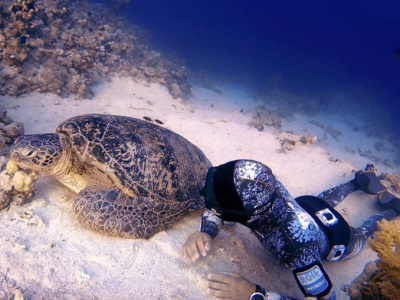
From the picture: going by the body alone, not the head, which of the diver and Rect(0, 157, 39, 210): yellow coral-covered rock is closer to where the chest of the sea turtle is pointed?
the yellow coral-covered rock

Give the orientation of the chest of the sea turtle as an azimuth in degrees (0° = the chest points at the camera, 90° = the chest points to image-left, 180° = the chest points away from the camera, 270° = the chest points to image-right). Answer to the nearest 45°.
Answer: approximately 90°

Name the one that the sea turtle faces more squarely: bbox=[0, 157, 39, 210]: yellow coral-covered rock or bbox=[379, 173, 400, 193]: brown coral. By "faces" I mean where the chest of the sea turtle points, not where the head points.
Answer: the yellow coral-covered rock

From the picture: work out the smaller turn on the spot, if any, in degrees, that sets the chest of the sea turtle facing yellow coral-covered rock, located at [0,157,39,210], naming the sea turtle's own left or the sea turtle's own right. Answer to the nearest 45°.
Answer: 0° — it already faces it

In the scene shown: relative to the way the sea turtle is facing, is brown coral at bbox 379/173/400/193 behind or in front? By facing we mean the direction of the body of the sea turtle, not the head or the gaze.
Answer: behind

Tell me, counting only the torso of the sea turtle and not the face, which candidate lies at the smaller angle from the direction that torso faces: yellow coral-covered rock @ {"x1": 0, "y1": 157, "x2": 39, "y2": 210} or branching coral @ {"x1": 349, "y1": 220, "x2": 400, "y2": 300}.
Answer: the yellow coral-covered rock

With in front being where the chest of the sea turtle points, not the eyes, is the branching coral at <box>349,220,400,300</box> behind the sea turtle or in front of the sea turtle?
behind

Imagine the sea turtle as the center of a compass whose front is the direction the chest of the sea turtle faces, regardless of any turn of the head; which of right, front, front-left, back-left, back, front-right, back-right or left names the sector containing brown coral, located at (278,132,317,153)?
back-right
